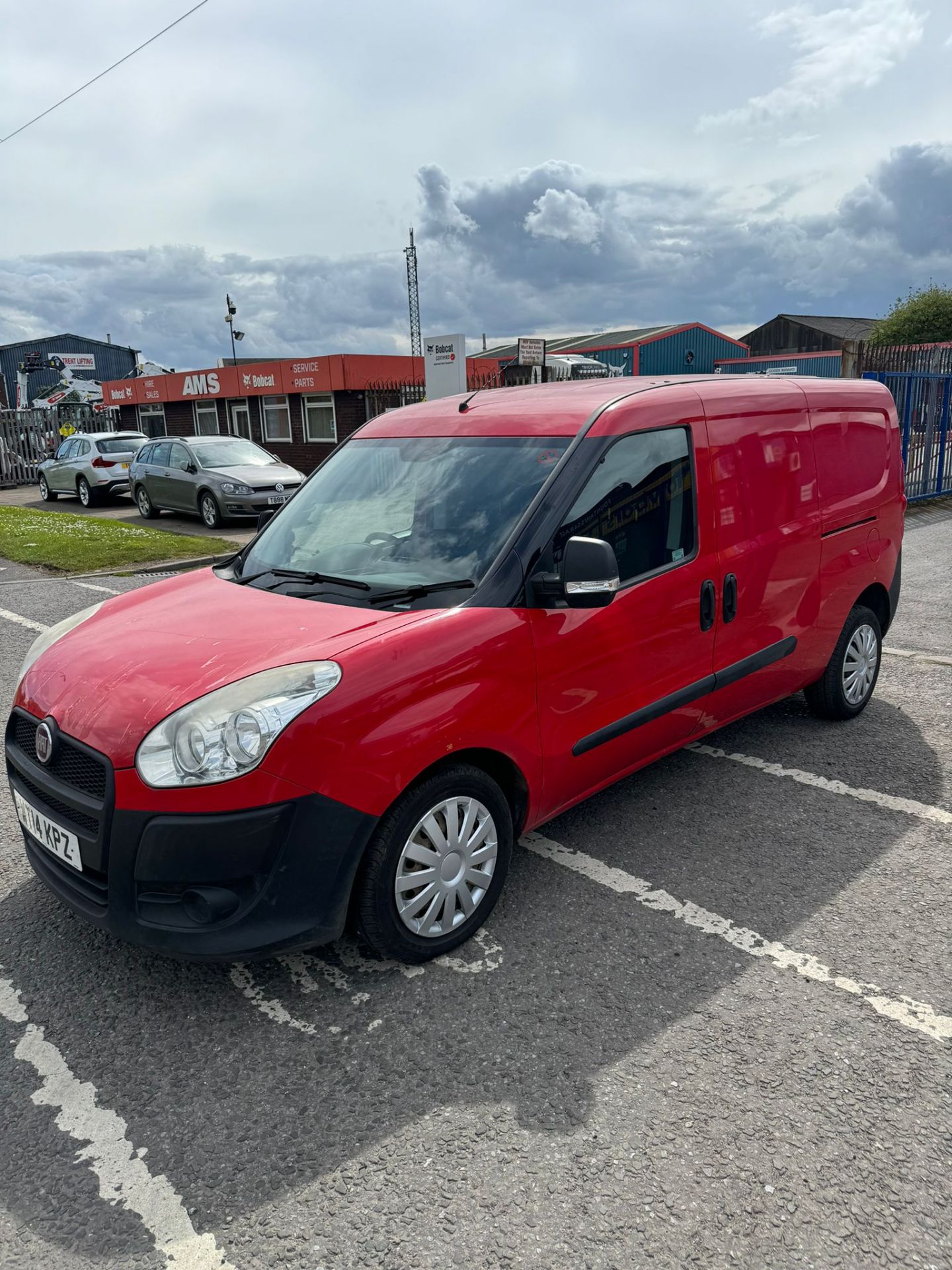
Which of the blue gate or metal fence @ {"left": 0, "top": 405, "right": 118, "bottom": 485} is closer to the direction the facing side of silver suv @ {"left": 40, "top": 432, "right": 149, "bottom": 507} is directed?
the metal fence

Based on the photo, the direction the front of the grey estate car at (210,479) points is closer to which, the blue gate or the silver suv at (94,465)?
the blue gate

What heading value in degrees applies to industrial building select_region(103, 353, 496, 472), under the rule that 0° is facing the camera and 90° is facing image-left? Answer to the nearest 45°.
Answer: approximately 45°

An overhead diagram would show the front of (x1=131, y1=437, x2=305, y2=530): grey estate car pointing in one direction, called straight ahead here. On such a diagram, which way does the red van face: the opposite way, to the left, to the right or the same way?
to the right

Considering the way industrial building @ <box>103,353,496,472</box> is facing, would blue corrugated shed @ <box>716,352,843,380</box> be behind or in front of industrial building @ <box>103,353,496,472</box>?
behind

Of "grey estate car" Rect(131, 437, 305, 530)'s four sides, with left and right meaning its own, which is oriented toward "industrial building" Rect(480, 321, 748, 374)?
left

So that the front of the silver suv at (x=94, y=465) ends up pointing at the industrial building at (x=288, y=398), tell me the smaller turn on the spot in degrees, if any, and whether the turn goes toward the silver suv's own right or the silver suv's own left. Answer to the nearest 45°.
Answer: approximately 90° to the silver suv's own right

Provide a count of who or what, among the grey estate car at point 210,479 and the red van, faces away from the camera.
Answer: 0

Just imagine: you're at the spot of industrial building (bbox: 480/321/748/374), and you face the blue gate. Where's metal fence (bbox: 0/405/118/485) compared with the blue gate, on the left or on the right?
right

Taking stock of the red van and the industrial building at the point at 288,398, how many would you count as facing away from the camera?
0

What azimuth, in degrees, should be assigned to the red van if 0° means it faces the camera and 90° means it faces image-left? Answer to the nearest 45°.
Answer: approximately 45°
